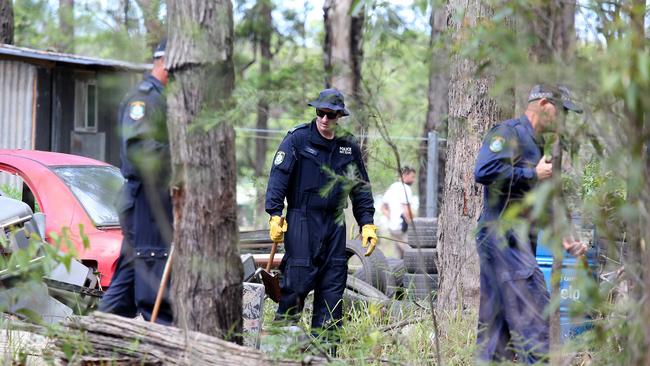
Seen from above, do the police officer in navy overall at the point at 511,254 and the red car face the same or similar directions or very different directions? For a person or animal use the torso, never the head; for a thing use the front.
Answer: very different directions

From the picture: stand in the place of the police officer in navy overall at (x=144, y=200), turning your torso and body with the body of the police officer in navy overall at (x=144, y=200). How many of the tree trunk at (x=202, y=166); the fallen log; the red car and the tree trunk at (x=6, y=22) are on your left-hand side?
2

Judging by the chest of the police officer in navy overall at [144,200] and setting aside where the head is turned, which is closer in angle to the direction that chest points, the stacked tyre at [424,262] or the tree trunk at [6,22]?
the stacked tyre

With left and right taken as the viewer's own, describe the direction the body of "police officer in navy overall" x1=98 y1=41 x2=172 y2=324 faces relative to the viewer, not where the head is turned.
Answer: facing to the right of the viewer

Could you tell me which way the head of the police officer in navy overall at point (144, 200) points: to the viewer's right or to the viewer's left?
to the viewer's right
